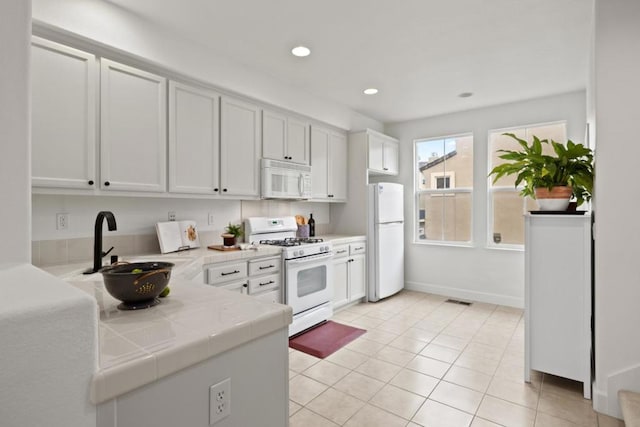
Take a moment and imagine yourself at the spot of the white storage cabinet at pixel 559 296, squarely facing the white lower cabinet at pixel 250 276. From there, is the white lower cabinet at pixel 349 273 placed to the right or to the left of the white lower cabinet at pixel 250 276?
right

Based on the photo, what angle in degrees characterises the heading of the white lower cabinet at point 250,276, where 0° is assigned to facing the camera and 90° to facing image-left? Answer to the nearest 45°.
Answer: approximately 315°

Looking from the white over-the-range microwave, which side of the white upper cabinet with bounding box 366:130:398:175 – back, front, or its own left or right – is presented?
right

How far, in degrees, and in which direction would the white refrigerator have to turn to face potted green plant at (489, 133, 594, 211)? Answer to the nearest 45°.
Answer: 0° — it already faces it

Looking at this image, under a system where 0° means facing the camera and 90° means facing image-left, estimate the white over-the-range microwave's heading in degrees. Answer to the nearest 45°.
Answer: approximately 315°

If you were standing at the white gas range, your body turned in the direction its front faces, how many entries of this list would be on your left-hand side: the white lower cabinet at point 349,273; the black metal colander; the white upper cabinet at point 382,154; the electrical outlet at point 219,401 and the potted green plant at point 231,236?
2
